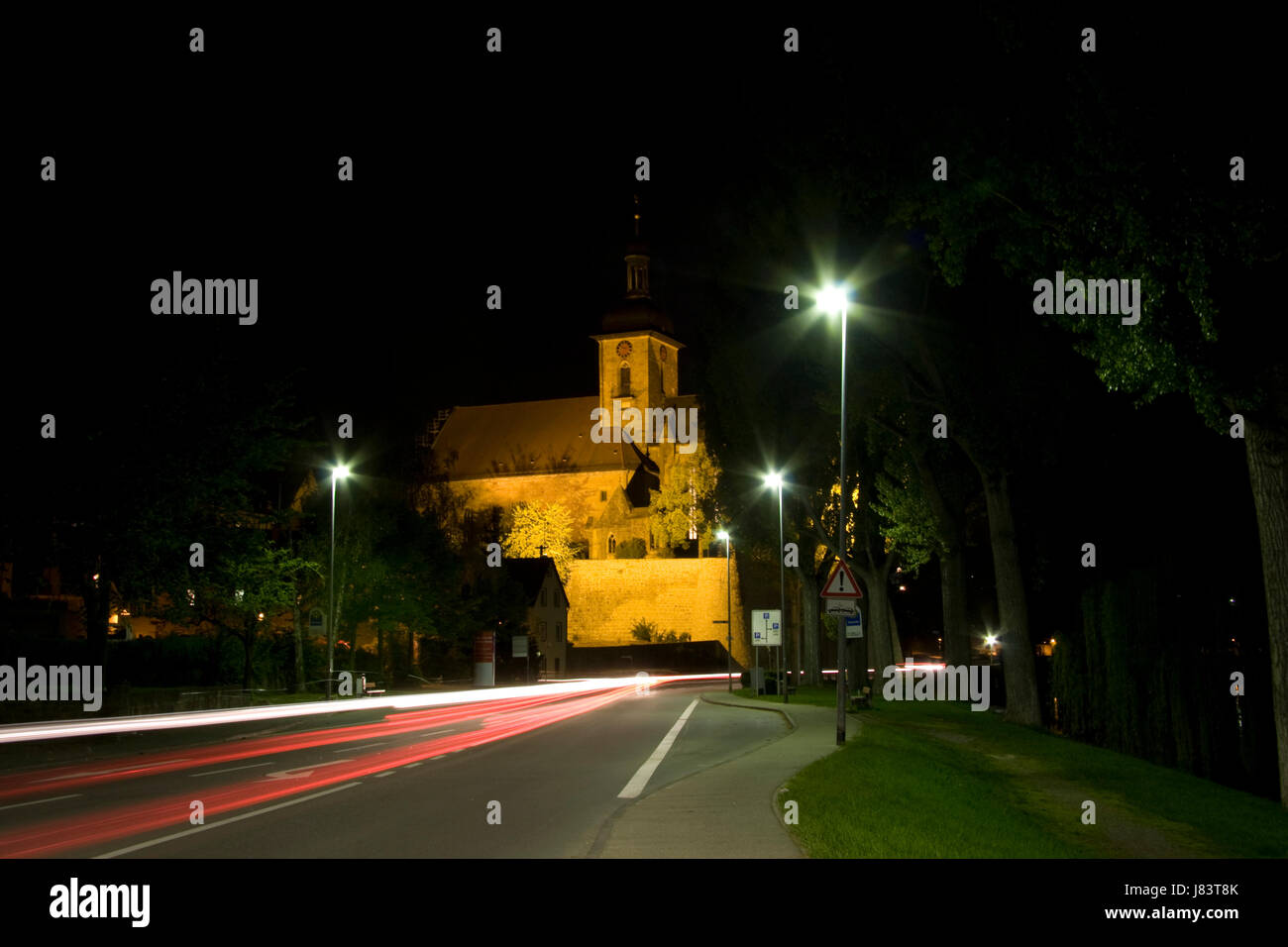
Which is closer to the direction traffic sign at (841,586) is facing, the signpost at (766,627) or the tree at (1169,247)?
the tree

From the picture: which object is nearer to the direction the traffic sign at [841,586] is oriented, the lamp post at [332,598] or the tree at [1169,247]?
the tree

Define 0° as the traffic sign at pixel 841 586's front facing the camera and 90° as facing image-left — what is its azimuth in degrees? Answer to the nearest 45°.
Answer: approximately 0°

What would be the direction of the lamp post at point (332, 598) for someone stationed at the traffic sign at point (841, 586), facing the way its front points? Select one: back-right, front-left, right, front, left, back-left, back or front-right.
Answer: back-right

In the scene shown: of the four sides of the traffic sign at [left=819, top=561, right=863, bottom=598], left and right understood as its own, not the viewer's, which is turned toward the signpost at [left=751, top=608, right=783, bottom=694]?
back
